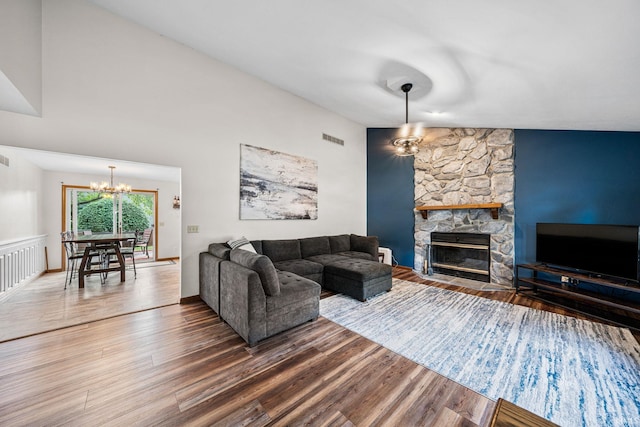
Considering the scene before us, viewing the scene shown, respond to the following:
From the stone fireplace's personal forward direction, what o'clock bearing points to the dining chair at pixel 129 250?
The dining chair is roughly at 2 o'clock from the stone fireplace.

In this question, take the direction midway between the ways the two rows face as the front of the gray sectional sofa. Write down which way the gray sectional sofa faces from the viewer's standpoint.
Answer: facing the viewer and to the right of the viewer

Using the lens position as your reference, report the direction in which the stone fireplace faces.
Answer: facing the viewer

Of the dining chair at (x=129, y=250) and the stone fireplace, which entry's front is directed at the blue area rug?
the stone fireplace

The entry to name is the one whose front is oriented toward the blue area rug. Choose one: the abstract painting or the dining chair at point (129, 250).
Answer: the abstract painting

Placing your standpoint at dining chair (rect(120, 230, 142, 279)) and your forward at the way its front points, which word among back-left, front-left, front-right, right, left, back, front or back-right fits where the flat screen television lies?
back-left

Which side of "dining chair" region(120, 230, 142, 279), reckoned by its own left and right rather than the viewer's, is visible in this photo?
left

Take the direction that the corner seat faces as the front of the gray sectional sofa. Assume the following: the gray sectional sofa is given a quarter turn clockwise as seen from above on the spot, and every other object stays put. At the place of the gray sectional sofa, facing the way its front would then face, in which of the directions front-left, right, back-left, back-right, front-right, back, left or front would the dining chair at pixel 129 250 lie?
right

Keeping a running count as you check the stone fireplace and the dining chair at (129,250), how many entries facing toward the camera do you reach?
1

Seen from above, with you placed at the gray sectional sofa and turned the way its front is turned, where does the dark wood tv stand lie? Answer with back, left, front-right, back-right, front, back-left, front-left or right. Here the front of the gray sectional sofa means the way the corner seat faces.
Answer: front-left

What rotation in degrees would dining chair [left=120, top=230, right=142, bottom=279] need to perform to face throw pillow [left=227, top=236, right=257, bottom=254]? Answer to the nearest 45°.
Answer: approximately 135° to its left

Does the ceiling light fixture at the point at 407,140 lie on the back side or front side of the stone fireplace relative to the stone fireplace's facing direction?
on the front side

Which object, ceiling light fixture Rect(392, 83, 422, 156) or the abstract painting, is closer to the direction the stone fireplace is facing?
the ceiling light fixture

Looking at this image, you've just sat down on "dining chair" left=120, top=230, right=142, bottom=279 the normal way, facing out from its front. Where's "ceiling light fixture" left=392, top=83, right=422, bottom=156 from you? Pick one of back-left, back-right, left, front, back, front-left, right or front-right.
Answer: back-left

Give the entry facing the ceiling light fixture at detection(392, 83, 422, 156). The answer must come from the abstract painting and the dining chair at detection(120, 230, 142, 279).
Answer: the abstract painting
